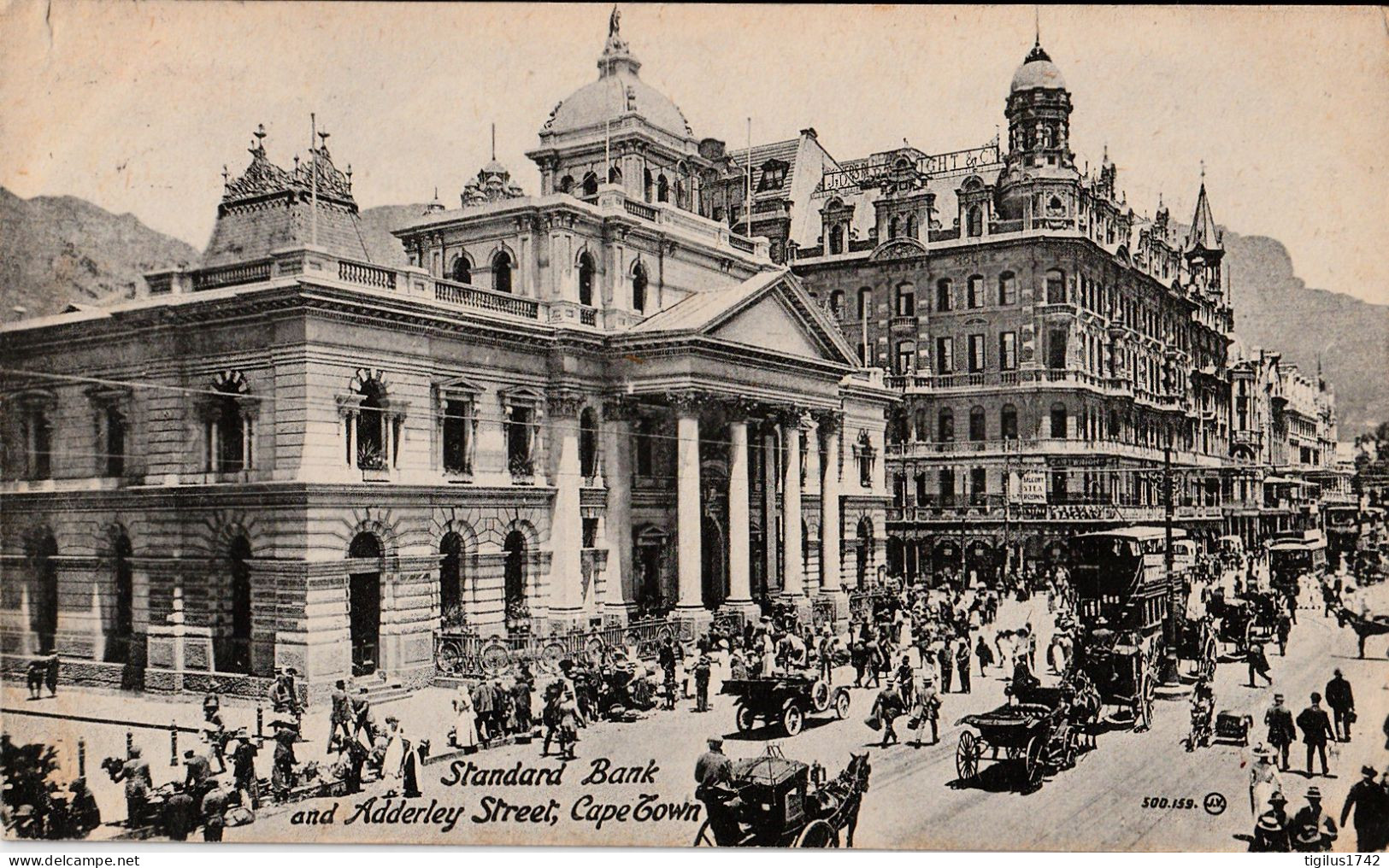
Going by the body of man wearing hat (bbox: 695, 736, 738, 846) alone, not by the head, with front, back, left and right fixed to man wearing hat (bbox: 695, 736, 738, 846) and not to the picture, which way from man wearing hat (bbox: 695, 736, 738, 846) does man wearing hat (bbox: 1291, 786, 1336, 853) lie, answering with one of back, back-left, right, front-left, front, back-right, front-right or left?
front-right

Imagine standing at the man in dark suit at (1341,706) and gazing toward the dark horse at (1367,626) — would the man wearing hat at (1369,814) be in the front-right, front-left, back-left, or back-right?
back-right

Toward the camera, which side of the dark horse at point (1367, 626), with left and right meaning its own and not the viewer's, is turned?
left

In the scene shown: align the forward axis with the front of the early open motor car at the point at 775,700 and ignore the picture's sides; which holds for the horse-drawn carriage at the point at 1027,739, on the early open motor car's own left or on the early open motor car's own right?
on the early open motor car's own right

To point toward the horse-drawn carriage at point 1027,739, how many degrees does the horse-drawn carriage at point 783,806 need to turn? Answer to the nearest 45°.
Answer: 0° — it already faces it

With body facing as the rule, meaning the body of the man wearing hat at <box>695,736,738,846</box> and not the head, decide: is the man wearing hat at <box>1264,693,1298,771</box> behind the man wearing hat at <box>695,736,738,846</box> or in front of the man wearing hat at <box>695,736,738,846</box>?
in front

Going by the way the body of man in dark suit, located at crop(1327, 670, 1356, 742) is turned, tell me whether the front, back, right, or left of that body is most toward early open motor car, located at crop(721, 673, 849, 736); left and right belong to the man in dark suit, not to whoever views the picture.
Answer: left

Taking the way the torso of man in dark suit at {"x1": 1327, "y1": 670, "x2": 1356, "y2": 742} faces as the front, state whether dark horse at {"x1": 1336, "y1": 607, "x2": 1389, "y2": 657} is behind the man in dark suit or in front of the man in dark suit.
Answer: in front

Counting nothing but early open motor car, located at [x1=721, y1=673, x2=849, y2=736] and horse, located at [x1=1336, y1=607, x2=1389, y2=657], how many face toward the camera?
0
